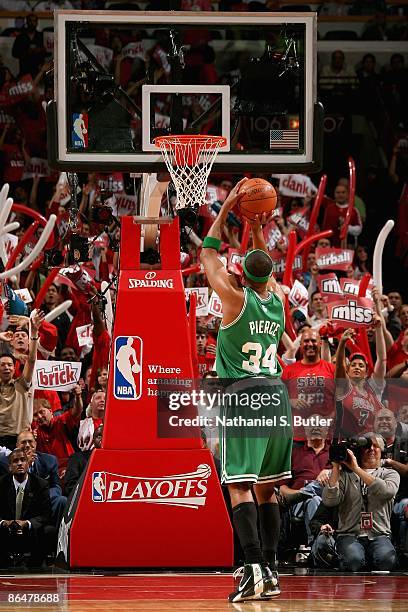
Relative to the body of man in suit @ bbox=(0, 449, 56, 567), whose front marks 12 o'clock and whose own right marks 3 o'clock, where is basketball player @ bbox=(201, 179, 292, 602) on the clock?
The basketball player is roughly at 11 o'clock from the man in suit.

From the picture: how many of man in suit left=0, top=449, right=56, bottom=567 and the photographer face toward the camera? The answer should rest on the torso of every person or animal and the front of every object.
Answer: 2

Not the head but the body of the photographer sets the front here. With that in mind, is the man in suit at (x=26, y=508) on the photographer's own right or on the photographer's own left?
on the photographer's own right

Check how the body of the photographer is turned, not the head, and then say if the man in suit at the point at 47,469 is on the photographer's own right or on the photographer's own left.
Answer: on the photographer's own right

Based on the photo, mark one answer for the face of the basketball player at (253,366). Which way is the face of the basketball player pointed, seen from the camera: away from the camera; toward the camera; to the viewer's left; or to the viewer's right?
away from the camera

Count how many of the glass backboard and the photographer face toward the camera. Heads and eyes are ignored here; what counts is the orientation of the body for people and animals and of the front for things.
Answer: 2

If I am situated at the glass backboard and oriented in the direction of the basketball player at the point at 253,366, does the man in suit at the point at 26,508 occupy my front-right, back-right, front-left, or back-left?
back-right
